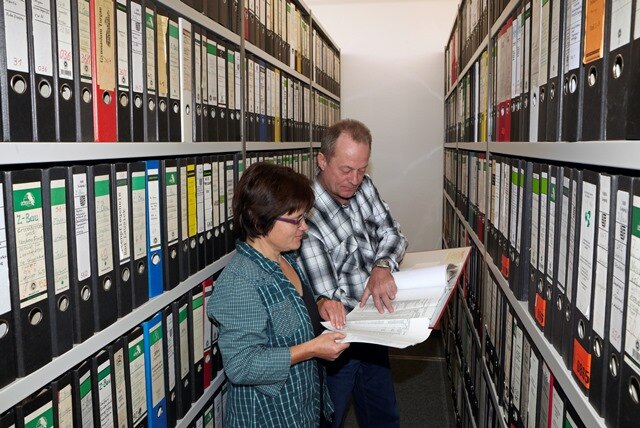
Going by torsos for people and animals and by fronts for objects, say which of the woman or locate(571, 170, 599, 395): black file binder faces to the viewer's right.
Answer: the woman

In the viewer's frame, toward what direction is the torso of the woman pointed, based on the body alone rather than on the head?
to the viewer's right

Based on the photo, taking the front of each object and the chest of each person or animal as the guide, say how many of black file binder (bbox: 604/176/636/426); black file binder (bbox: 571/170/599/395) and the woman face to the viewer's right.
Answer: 1

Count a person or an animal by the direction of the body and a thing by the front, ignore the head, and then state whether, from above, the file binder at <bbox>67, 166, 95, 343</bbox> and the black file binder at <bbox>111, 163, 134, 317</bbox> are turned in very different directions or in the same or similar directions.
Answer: same or similar directions

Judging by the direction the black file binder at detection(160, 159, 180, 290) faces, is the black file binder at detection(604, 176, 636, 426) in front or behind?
in front

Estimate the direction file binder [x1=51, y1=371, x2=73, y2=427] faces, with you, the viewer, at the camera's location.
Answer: facing the viewer and to the right of the viewer

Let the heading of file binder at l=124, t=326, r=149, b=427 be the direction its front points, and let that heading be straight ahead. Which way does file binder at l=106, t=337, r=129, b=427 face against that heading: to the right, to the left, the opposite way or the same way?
the same way

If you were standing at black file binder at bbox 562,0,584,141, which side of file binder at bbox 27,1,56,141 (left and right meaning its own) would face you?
front

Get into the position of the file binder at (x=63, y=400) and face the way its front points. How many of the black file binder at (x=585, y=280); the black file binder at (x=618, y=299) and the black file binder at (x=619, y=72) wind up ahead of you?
3

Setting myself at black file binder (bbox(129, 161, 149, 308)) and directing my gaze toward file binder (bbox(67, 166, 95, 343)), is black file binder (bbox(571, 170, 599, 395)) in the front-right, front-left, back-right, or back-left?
front-left

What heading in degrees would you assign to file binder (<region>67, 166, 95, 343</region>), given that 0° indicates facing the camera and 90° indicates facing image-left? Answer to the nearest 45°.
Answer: approximately 315°
